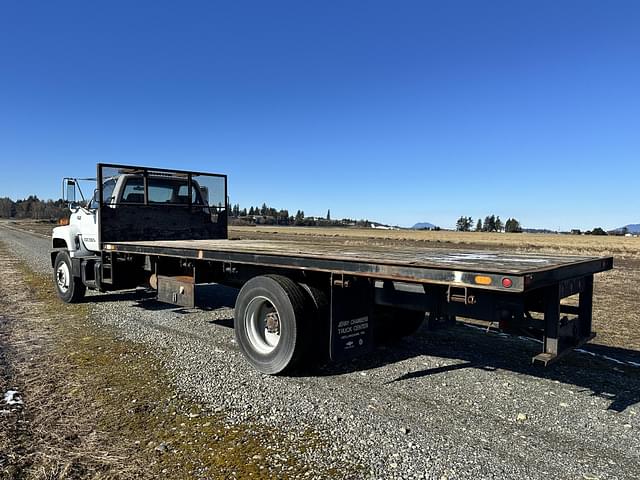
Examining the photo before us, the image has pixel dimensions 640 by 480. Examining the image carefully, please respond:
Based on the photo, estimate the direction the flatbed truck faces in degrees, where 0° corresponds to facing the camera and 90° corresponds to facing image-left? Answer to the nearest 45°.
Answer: approximately 135°
